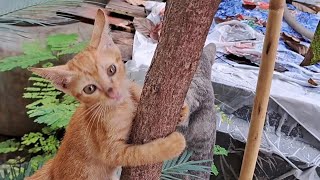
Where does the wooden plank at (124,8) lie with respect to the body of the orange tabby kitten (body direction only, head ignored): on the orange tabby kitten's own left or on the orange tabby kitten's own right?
on the orange tabby kitten's own left

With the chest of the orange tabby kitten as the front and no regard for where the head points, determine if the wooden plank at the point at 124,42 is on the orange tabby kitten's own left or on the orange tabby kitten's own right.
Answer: on the orange tabby kitten's own left

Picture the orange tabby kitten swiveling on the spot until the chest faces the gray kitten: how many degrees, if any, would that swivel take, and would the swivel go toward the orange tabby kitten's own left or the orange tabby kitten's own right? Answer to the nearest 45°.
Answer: approximately 90° to the orange tabby kitten's own left

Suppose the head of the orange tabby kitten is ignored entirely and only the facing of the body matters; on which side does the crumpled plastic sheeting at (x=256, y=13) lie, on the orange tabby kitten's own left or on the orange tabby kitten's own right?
on the orange tabby kitten's own left

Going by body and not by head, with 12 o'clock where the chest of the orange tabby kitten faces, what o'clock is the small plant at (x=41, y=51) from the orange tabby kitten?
The small plant is roughly at 7 o'clock from the orange tabby kitten.

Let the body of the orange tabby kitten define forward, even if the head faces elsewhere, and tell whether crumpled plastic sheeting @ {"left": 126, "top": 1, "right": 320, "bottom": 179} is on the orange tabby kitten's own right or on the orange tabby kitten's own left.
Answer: on the orange tabby kitten's own left

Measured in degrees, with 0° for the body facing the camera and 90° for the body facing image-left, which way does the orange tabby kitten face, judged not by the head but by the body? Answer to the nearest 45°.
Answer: approximately 315°
